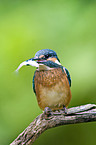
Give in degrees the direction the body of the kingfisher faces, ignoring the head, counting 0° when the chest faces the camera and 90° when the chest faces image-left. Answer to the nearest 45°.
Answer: approximately 0°
